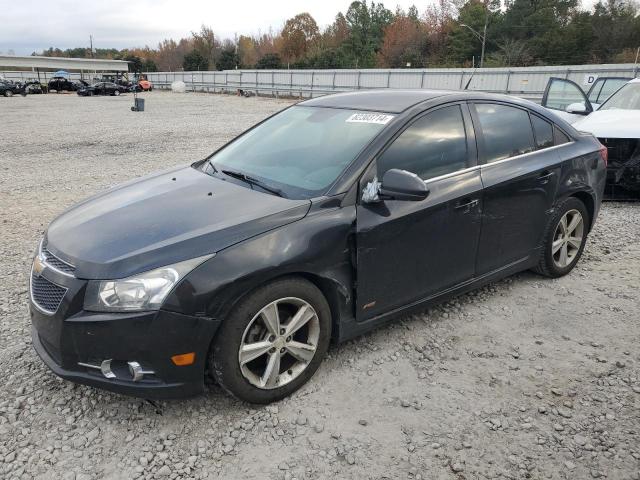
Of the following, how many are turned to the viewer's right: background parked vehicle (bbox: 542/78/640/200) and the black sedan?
0

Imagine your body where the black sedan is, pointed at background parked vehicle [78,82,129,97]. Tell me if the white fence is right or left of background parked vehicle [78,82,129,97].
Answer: right

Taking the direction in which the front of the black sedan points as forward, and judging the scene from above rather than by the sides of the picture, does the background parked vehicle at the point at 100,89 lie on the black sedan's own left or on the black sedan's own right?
on the black sedan's own right

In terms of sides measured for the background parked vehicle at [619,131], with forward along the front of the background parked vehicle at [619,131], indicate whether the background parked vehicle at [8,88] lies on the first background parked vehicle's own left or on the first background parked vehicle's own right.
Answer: on the first background parked vehicle's own right

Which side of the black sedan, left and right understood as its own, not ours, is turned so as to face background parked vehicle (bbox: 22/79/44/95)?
right

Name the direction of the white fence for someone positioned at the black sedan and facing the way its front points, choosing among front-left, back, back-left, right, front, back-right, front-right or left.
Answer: back-right

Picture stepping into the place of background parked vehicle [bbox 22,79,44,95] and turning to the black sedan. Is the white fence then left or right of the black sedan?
left

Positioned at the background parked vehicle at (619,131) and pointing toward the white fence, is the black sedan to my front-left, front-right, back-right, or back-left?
back-left

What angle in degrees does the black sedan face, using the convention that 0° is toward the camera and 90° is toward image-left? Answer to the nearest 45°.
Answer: approximately 45°

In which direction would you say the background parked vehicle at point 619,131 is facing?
toward the camera

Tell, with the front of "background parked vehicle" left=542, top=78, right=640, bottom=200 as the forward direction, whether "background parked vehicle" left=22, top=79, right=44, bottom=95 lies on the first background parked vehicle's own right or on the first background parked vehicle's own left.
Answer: on the first background parked vehicle's own right

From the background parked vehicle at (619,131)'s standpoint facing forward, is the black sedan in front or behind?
in front
